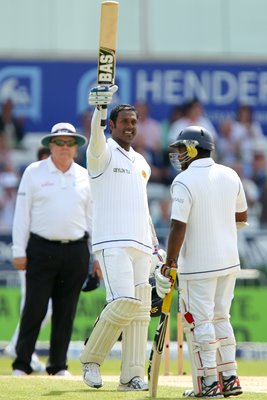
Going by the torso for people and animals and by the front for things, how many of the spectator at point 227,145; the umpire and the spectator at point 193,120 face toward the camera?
3

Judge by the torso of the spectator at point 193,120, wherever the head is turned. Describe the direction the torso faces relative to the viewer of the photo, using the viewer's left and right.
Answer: facing the viewer

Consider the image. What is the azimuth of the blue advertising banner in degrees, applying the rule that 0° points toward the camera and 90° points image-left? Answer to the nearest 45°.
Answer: approximately 0°

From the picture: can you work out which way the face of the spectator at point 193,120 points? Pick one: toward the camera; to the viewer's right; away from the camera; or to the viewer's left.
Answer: toward the camera

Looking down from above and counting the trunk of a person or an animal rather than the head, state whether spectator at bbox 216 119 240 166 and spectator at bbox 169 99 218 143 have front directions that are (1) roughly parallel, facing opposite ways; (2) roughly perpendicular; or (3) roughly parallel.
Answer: roughly parallel

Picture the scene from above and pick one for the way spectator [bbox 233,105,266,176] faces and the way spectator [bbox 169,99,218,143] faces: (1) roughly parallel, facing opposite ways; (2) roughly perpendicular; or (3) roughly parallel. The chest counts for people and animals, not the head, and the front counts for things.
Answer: roughly parallel

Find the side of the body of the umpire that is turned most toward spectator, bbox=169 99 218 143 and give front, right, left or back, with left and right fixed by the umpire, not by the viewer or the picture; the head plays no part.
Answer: back

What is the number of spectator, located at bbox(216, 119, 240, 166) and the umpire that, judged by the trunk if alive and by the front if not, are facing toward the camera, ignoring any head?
2

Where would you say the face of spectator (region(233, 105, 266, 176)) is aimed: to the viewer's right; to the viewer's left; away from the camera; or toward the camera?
toward the camera

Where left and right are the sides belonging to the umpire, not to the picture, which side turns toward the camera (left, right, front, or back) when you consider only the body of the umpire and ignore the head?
front
